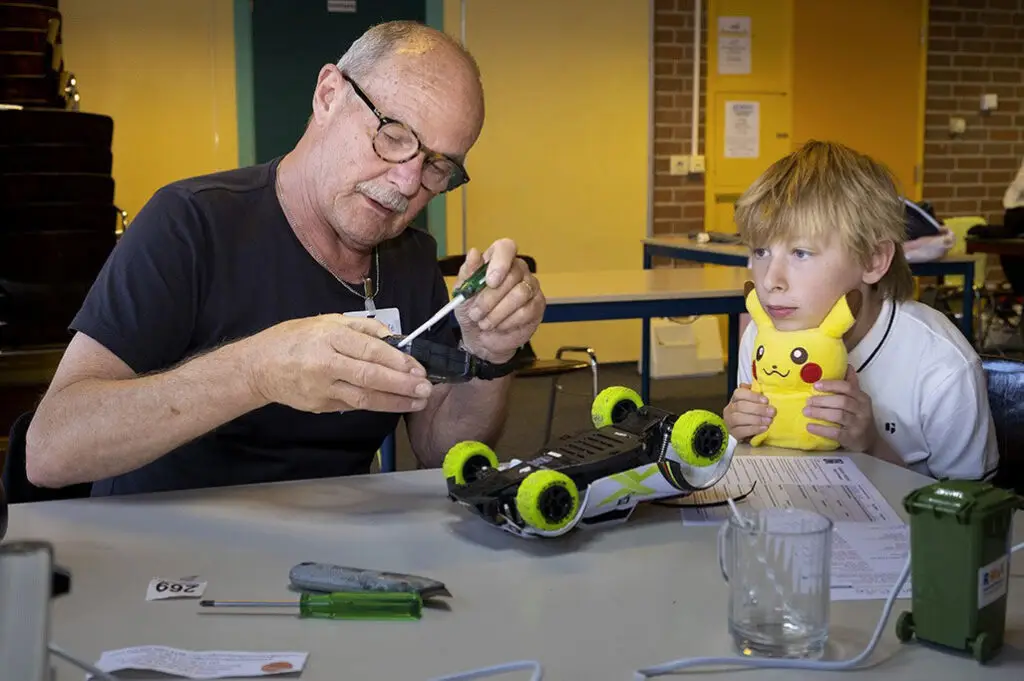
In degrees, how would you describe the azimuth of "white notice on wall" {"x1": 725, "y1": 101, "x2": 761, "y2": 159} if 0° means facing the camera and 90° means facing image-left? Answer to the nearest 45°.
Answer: approximately 0°

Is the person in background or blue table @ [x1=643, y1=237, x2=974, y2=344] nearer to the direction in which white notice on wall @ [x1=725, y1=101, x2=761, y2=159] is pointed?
the blue table

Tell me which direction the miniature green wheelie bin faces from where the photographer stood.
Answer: facing away from the viewer and to the right of the viewer

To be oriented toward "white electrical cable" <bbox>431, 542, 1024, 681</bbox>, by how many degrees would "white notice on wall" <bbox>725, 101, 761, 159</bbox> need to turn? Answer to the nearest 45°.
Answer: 0° — it already faces it

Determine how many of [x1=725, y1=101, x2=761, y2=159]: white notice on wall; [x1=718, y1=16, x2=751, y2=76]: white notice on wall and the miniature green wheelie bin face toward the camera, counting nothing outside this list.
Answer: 2

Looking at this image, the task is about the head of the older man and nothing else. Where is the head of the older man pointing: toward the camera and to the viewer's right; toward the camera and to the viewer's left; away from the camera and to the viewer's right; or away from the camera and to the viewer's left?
toward the camera and to the viewer's right

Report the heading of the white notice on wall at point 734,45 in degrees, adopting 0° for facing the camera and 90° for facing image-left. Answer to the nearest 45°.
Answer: approximately 0°

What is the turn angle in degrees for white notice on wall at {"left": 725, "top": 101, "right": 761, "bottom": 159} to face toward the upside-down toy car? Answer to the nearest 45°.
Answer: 0° — it already faces it

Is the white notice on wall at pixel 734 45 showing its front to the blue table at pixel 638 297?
yes

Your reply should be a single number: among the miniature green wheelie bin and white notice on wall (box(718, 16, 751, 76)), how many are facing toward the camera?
1
